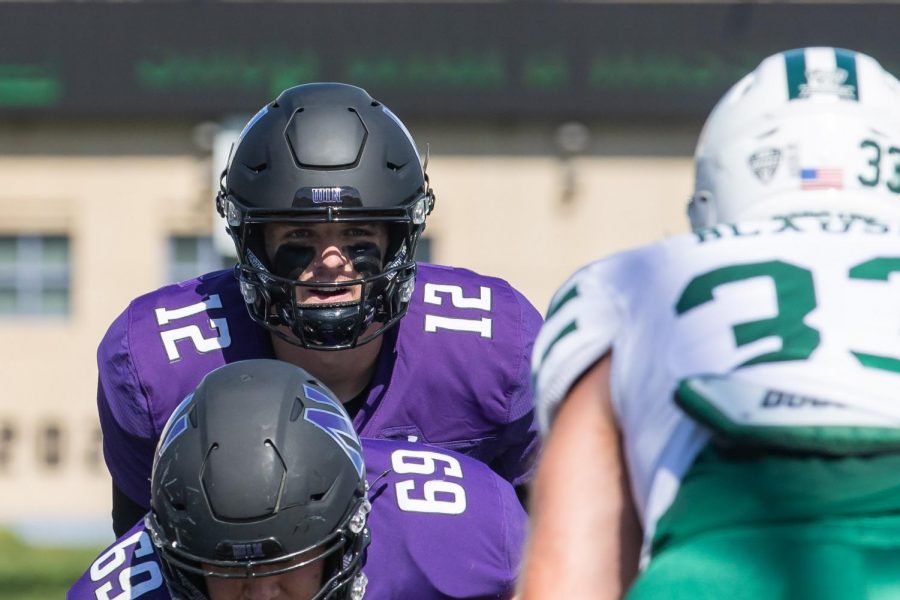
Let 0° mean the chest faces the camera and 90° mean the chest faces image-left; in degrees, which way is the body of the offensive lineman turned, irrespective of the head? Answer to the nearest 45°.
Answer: approximately 0°

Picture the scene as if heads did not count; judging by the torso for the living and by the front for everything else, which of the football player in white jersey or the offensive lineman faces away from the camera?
the football player in white jersey

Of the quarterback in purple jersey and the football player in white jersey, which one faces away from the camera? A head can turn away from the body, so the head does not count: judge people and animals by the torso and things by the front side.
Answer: the football player in white jersey

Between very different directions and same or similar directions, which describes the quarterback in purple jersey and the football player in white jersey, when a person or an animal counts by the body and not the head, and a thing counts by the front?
very different directions

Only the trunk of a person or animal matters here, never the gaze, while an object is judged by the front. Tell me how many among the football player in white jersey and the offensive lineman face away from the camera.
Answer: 1

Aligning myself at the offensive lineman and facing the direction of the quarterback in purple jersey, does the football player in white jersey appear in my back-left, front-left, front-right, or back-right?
back-right

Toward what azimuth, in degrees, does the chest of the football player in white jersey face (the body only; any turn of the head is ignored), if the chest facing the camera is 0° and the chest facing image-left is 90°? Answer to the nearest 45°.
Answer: approximately 180°

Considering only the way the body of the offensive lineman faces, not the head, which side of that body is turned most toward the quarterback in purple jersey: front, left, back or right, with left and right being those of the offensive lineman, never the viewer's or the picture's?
back

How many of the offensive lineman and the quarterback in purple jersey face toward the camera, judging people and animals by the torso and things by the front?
2

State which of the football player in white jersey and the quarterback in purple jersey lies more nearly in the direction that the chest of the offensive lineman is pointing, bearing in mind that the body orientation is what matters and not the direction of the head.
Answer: the football player in white jersey
